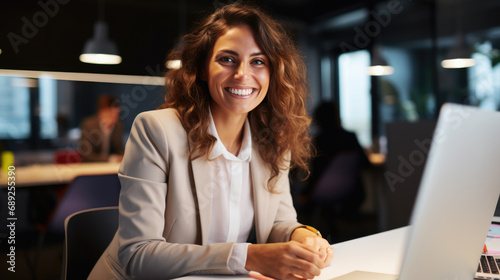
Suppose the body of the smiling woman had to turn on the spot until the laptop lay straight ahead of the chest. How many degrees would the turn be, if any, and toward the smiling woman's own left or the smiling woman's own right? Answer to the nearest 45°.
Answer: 0° — they already face it

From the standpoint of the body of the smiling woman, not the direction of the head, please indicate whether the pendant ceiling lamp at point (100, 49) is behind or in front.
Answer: behind

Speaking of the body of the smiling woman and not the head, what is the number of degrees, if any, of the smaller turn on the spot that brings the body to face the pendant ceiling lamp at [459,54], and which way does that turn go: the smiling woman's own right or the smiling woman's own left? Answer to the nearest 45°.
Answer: approximately 90° to the smiling woman's own left

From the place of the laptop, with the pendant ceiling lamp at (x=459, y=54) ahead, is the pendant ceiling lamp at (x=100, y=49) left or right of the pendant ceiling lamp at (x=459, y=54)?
left

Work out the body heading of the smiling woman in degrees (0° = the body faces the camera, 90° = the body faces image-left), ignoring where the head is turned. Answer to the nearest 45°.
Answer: approximately 315°
